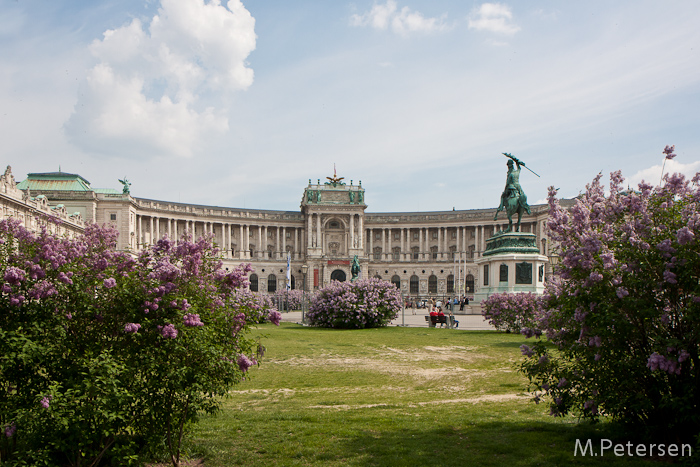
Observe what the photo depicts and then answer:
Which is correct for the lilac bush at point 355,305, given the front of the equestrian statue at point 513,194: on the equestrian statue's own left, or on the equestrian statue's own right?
on the equestrian statue's own left

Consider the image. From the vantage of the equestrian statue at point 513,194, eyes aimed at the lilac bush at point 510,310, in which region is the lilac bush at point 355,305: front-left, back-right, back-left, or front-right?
front-right

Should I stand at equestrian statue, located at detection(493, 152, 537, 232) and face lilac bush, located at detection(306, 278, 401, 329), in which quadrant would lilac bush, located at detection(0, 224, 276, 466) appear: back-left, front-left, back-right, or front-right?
front-left

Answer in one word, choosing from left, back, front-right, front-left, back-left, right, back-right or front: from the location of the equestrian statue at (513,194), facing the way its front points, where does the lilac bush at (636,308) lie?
back
